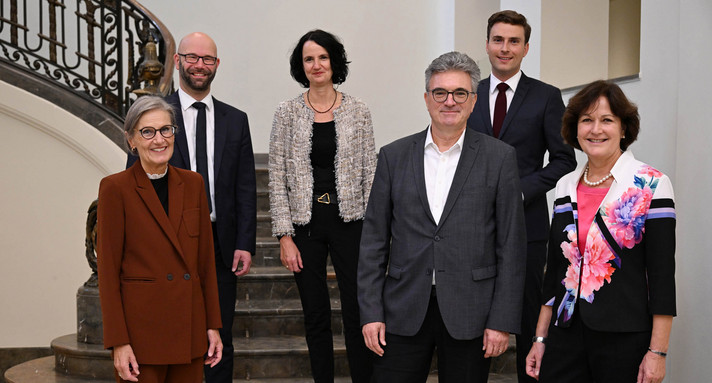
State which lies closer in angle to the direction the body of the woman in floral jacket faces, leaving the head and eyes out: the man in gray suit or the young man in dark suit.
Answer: the man in gray suit

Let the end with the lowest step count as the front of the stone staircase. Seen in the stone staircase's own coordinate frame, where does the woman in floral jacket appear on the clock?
The woman in floral jacket is roughly at 11 o'clock from the stone staircase.

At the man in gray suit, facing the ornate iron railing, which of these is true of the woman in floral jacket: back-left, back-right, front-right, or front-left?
back-right

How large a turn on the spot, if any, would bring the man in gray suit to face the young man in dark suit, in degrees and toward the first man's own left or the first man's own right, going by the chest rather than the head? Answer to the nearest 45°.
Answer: approximately 135° to the first man's own left
